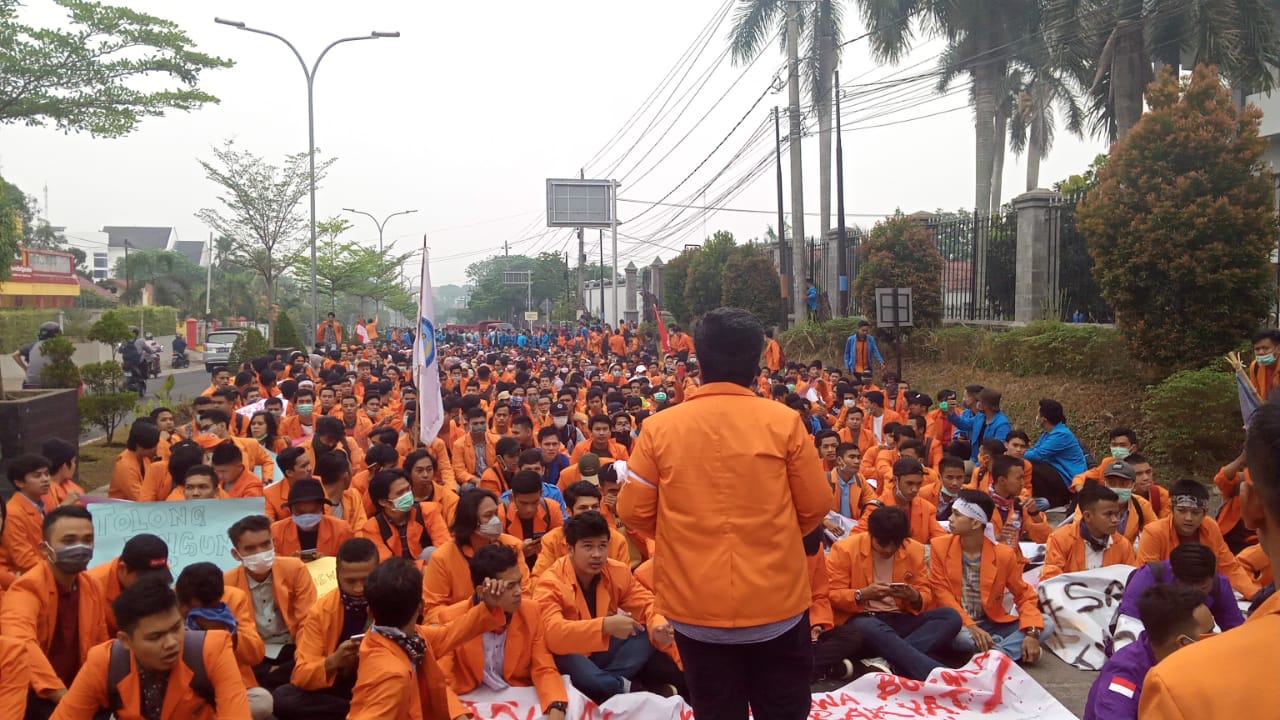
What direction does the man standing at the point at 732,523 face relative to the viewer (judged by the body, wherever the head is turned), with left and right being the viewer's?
facing away from the viewer

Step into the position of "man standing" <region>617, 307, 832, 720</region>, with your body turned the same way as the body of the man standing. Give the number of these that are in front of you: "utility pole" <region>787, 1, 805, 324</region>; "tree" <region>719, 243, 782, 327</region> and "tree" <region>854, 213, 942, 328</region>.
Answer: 3

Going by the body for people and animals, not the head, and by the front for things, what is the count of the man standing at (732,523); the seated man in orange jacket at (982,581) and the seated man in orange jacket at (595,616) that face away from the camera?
1

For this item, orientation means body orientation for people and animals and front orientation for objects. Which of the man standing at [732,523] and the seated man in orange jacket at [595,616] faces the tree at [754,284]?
the man standing

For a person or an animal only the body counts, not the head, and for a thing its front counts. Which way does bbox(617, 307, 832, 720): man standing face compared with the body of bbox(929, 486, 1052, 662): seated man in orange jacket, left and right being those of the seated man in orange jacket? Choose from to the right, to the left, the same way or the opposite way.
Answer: the opposite way

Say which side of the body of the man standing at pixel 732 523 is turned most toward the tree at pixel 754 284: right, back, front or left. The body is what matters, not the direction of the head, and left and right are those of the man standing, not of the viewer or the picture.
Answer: front

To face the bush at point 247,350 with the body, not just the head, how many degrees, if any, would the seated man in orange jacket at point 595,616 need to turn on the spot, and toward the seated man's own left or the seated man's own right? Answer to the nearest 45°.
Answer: approximately 180°

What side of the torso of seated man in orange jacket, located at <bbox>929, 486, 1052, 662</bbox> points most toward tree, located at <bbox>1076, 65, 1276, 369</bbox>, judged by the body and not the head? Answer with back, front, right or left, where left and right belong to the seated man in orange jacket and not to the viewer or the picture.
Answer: back

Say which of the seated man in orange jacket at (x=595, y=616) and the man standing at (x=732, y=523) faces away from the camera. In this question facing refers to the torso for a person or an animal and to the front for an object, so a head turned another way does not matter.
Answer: the man standing

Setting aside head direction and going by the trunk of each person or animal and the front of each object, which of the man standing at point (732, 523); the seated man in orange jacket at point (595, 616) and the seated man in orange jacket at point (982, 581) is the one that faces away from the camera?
the man standing

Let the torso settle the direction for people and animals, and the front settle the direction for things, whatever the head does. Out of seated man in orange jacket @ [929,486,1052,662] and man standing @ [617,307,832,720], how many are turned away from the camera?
1

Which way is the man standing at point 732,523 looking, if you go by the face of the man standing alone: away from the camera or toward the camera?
away from the camera

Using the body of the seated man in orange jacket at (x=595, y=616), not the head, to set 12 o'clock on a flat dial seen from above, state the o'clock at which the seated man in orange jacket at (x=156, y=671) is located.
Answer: the seated man in orange jacket at (x=156, y=671) is roughly at 3 o'clock from the seated man in orange jacket at (x=595, y=616).

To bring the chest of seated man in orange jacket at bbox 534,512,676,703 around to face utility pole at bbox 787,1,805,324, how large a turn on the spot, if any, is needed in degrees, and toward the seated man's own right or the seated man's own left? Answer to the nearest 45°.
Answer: approximately 135° to the seated man's own left

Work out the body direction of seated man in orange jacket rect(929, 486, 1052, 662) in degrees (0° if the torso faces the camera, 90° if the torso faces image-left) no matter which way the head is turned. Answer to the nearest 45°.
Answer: approximately 0°

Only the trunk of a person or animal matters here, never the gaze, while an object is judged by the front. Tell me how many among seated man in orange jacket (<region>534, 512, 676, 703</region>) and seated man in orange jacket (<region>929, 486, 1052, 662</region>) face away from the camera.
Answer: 0

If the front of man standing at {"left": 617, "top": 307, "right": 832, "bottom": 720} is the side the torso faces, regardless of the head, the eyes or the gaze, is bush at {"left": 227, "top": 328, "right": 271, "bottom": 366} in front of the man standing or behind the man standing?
in front
